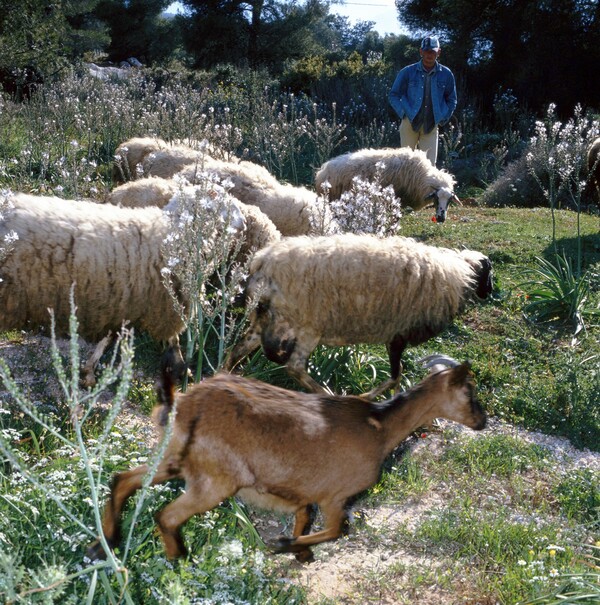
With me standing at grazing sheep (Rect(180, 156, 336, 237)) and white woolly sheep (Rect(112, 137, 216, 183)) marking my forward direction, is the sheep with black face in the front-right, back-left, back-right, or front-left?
back-left

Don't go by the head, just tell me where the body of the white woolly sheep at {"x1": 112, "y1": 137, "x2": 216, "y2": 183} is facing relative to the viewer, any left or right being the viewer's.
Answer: facing to the right of the viewer

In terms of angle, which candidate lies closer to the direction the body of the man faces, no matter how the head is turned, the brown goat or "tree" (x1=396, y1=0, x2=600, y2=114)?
the brown goat

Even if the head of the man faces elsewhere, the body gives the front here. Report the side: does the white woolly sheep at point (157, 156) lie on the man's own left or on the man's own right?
on the man's own right

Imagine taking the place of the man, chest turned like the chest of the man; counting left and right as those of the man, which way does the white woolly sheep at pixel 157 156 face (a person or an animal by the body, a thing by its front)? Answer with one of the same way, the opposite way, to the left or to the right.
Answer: to the left

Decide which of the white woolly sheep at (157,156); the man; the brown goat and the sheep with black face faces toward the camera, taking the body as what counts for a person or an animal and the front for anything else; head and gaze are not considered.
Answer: the man

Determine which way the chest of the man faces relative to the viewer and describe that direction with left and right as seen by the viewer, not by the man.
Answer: facing the viewer

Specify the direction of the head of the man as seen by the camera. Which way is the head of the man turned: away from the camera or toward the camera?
toward the camera

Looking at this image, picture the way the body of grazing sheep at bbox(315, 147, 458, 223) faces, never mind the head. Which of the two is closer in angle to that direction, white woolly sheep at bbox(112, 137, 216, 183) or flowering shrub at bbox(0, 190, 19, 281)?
the flowering shrub

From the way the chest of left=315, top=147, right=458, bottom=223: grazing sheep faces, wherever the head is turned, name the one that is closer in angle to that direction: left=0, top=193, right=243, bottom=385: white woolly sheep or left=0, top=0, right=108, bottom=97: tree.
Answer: the white woolly sheep

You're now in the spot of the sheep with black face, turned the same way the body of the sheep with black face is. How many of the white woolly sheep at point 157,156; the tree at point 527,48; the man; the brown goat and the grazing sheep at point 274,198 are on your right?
1

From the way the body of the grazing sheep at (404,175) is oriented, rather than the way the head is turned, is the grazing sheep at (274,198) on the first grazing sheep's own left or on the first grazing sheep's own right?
on the first grazing sheep's own right

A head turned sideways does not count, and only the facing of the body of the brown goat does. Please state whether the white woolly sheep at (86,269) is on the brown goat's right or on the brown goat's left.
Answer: on the brown goat's left

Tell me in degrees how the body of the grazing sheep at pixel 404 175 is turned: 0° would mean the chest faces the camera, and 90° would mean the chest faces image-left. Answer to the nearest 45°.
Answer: approximately 315°

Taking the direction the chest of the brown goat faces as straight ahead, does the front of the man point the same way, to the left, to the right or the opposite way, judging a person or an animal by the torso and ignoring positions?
to the right

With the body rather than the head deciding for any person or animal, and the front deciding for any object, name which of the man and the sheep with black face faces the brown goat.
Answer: the man

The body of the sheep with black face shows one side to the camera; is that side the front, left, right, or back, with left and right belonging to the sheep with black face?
right

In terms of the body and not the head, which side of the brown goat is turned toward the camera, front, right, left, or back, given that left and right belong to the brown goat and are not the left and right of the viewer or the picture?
right

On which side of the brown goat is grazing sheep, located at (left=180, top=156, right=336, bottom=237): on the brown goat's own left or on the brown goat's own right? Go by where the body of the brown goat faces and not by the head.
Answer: on the brown goat's own left

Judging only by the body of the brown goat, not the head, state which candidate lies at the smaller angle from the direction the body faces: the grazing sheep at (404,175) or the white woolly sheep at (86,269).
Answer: the grazing sheep
